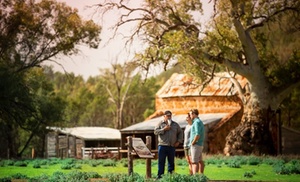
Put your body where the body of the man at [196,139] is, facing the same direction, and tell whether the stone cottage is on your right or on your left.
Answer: on your right

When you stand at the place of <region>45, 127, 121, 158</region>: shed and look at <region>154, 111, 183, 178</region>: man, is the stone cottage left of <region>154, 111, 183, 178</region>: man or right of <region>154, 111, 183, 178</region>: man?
left

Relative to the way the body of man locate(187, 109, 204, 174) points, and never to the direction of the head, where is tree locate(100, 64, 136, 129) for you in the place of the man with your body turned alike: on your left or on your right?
on your right

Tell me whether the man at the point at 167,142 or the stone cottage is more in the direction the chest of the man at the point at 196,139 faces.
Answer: the man

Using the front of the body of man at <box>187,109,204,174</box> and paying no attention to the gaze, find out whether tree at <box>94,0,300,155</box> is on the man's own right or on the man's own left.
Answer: on the man's own right

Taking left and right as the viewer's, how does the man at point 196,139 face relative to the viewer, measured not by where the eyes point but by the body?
facing to the left of the viewer

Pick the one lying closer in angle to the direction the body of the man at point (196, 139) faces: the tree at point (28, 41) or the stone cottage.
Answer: the tree

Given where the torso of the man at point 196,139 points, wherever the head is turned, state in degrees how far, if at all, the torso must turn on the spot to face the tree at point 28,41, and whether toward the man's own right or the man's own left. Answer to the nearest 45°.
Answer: approximately 45° to the man's own right

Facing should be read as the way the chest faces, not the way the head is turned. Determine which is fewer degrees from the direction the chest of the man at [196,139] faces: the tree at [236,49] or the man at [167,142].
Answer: the man
